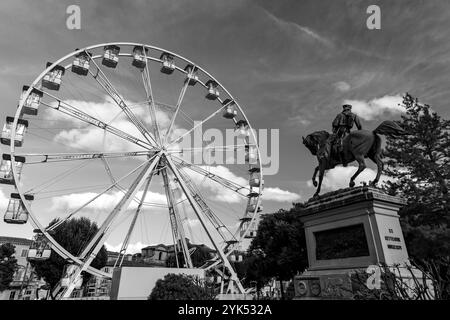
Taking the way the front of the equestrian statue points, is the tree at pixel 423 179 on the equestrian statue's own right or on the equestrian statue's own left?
on the equestrian statue's own right

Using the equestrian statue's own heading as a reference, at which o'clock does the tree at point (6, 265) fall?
The tree is roughly at 11 o'clock from the equestrian statue.

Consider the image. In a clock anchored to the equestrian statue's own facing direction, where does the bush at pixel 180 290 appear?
The bush is roughly at 11 o'clock from the equestrian statue.

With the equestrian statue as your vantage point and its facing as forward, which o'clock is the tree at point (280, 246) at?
The tree is roughly at 1 o'clock from the equestrian statue.

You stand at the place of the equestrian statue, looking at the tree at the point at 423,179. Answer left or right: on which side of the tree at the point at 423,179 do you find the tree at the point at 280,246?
left

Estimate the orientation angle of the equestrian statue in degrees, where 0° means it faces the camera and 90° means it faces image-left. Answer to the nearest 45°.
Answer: approximately 135°
